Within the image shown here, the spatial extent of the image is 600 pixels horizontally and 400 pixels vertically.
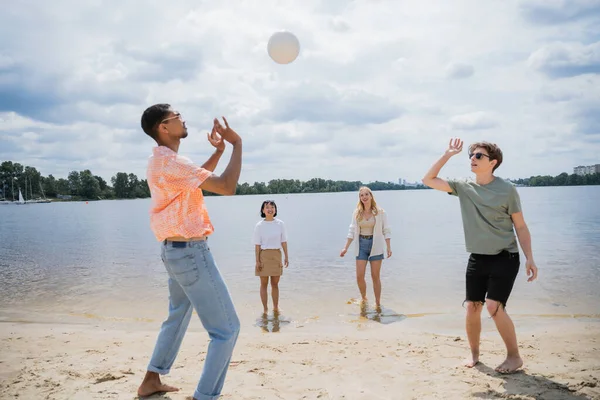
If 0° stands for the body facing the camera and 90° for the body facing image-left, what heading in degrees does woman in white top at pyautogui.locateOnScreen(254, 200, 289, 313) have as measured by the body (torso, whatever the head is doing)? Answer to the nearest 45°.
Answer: approximately 0°

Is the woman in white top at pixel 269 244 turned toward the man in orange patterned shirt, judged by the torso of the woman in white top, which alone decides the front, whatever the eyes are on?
yes

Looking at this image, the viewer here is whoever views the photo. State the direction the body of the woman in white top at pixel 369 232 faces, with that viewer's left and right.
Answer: facing the viewer

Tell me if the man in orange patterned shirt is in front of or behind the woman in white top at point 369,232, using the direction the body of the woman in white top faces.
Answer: in front

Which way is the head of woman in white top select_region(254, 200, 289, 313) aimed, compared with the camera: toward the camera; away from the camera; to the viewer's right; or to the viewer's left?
toward the camera

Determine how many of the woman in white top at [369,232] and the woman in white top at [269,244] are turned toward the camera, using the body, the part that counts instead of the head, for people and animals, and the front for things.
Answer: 2

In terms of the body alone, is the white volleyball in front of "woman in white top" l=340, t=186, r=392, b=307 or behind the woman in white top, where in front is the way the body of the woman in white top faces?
in front

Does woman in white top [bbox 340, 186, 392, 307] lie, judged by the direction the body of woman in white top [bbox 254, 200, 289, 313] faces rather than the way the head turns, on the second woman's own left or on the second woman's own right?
on the second woman's own left

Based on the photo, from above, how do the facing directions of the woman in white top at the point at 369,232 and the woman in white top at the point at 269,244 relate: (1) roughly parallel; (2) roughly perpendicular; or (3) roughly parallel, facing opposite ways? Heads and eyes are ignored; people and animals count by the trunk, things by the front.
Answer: roughly parallel

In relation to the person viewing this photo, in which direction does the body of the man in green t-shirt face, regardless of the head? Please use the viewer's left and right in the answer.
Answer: facing the viewer and to the left of the viewer

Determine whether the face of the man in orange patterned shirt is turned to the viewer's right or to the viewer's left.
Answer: to the viewer's right

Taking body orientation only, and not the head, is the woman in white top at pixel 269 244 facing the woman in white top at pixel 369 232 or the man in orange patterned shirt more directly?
the man in orange patterned shirt
